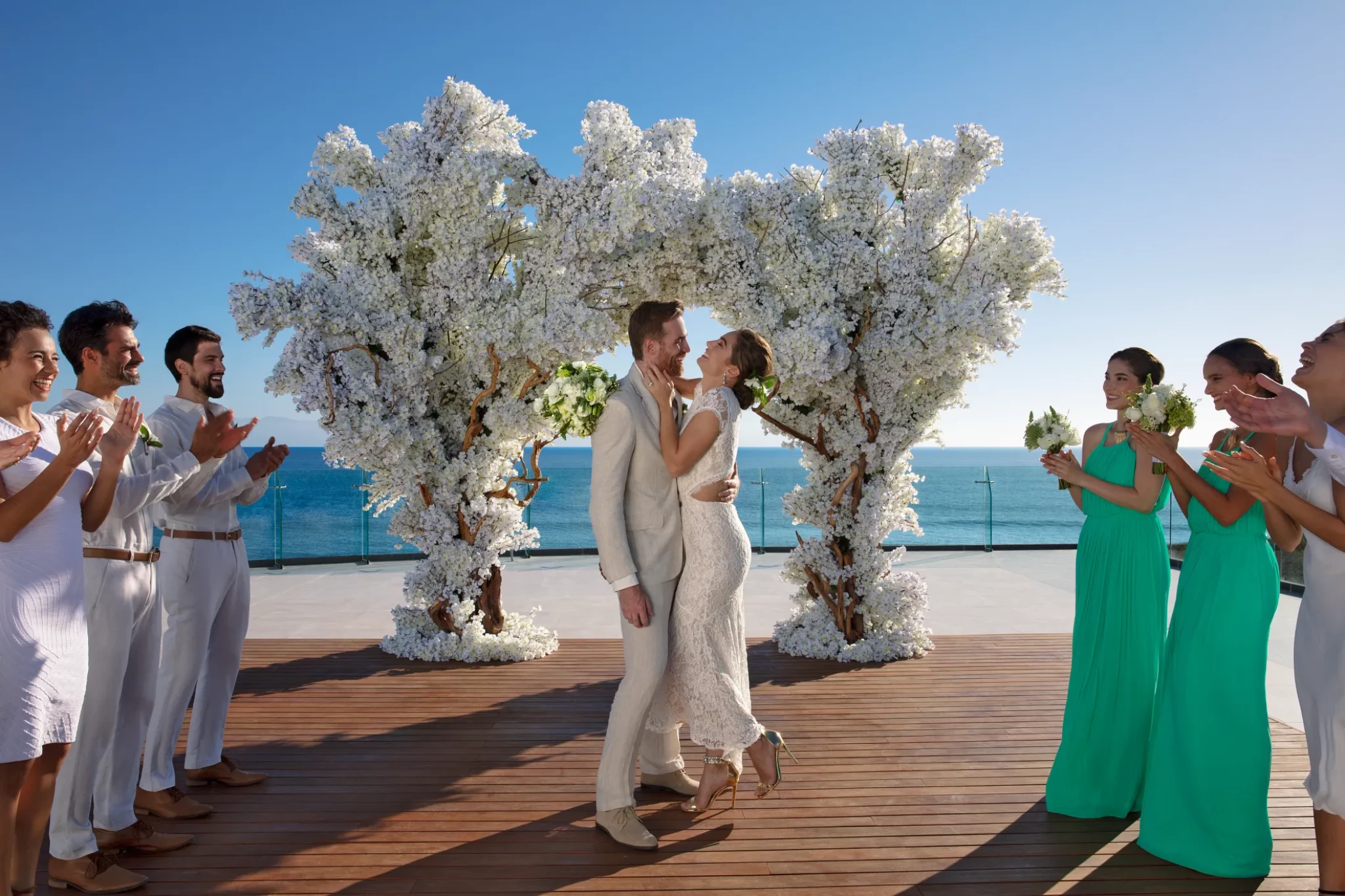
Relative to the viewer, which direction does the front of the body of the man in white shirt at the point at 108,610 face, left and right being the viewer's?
facing to the right of the viewer

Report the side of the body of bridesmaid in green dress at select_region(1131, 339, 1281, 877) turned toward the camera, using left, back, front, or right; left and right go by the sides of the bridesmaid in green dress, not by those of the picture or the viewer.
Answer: left

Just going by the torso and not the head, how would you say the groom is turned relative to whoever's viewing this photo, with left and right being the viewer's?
facing to the right of the viewer

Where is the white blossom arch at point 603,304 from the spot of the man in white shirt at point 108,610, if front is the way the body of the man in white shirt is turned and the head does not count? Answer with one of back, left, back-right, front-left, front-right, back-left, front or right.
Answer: front-left

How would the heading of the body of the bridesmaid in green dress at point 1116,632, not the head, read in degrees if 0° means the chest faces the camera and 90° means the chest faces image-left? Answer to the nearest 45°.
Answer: approximately 45°

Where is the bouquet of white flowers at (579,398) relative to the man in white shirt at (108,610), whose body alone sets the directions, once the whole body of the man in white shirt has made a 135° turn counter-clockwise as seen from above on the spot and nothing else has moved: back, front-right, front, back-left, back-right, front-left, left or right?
back-right

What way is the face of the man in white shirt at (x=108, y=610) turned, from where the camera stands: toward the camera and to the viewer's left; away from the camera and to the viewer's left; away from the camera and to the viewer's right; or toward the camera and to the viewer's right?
toward the camera and to the viewer's right

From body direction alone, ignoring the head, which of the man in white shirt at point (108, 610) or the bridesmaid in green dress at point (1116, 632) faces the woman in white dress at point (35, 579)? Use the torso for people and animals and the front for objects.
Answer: the bridesmaid in green dress

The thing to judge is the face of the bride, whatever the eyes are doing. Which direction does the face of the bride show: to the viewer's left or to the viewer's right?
to the viewer's left

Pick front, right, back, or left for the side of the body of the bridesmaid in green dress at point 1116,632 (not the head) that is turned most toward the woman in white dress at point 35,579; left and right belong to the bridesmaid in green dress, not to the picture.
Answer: front

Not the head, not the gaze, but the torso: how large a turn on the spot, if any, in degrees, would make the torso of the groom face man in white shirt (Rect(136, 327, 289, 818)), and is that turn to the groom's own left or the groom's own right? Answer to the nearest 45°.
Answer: approximately 180°

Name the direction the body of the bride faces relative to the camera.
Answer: to the viewer's left

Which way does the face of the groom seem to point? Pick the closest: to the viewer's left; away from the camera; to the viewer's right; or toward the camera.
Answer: to the viewer's right
